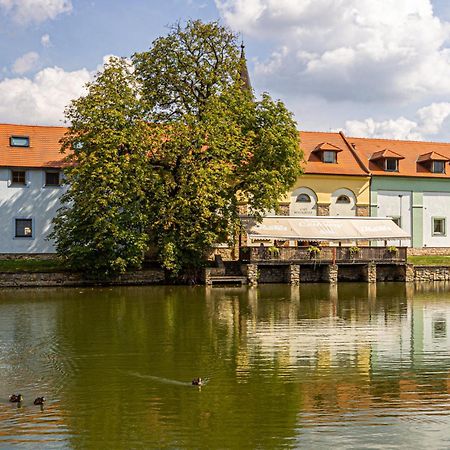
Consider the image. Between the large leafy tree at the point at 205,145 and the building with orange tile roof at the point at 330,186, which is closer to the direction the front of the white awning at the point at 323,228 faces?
the large leafy tree

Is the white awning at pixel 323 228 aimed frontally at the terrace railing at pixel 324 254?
yes

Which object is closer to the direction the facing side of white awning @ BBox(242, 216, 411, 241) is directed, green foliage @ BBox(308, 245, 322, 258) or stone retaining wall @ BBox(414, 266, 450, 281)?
the green foliage

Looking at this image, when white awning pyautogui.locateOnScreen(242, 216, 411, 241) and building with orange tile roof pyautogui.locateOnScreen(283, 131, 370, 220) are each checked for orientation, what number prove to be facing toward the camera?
2

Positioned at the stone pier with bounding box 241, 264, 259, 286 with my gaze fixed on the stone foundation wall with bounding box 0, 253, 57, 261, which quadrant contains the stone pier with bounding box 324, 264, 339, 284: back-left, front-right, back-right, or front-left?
back-right

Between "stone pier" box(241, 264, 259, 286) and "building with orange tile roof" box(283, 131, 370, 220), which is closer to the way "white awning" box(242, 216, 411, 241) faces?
the stone pier

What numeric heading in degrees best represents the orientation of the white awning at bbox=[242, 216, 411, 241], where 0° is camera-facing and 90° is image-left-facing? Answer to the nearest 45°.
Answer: approximately 0°

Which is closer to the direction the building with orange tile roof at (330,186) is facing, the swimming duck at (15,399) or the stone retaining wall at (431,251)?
the swimming duck

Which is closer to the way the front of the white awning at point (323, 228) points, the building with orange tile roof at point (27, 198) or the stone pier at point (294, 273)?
the stone pier
